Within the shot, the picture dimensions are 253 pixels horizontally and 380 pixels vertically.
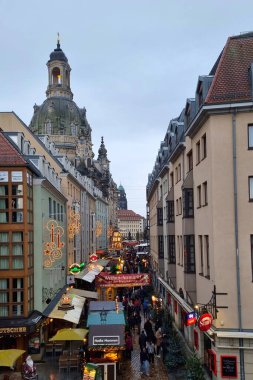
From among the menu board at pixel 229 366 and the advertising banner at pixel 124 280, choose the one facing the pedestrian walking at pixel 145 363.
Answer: the advertising banner

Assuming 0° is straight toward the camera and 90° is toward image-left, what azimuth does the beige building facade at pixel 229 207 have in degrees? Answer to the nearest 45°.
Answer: approximately 90°

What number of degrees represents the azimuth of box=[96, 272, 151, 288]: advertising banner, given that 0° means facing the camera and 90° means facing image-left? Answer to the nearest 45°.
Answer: approximately 0°

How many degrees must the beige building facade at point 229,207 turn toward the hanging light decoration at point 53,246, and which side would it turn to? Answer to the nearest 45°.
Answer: approximately 45° to its right

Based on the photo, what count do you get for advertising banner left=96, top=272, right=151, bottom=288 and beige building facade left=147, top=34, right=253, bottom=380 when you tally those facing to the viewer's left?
1
